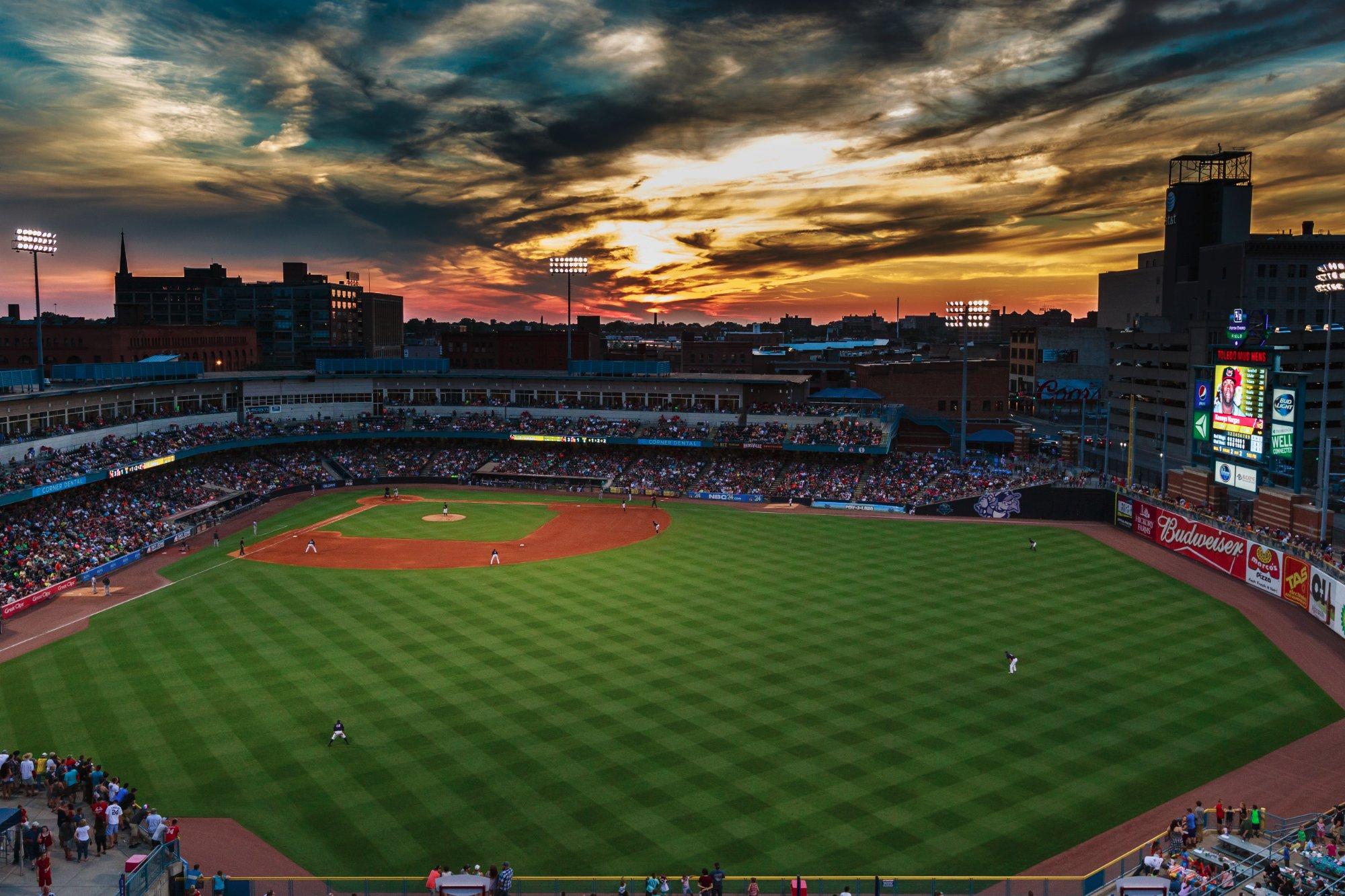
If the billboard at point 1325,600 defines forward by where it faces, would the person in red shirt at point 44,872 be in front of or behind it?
in front

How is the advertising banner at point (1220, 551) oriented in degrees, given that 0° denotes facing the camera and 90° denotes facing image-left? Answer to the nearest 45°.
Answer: approximately 45°

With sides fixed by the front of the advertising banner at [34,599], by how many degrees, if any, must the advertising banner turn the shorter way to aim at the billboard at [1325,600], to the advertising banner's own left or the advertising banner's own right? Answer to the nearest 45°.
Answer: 0° — it already faces it

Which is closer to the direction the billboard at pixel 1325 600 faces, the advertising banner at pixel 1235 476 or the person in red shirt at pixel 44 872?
the person in red shirt

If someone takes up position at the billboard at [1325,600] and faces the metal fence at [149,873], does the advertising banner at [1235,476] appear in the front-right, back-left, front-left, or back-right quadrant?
back-right

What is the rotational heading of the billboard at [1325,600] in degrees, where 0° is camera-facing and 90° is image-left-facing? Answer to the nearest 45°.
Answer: approximately 45°

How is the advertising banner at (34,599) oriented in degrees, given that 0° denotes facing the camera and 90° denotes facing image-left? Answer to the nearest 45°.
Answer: approximately 315°
